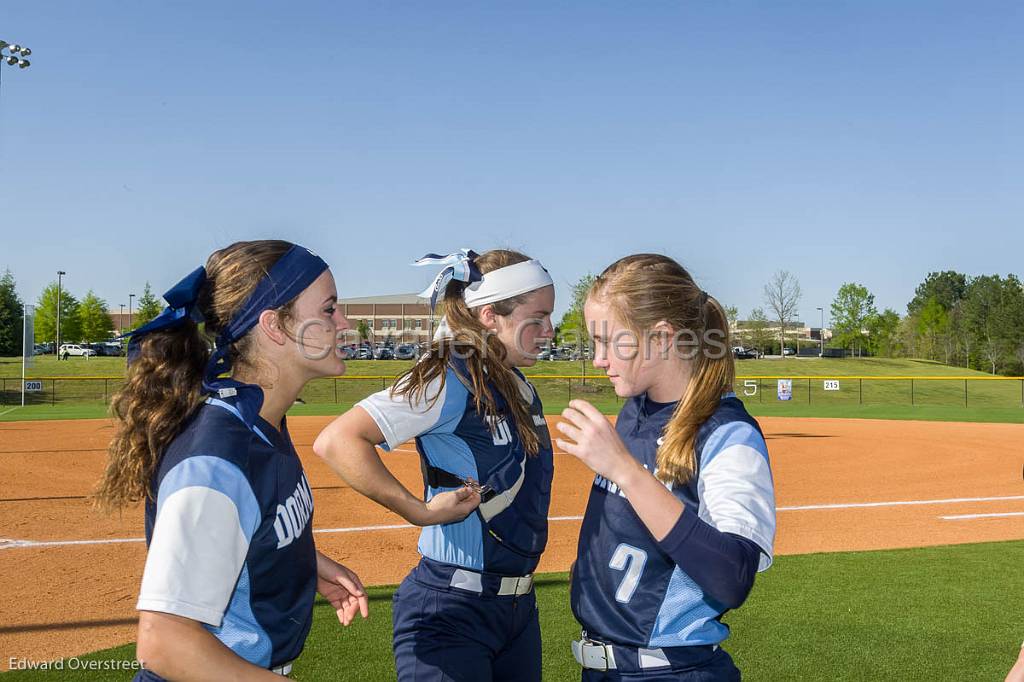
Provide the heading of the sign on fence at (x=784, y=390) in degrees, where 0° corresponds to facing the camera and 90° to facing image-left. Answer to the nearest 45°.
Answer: approximately 0°

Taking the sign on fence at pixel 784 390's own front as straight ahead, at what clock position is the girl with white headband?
The girl with white headband is roughly at 12 o'clock from the sign on fence.
